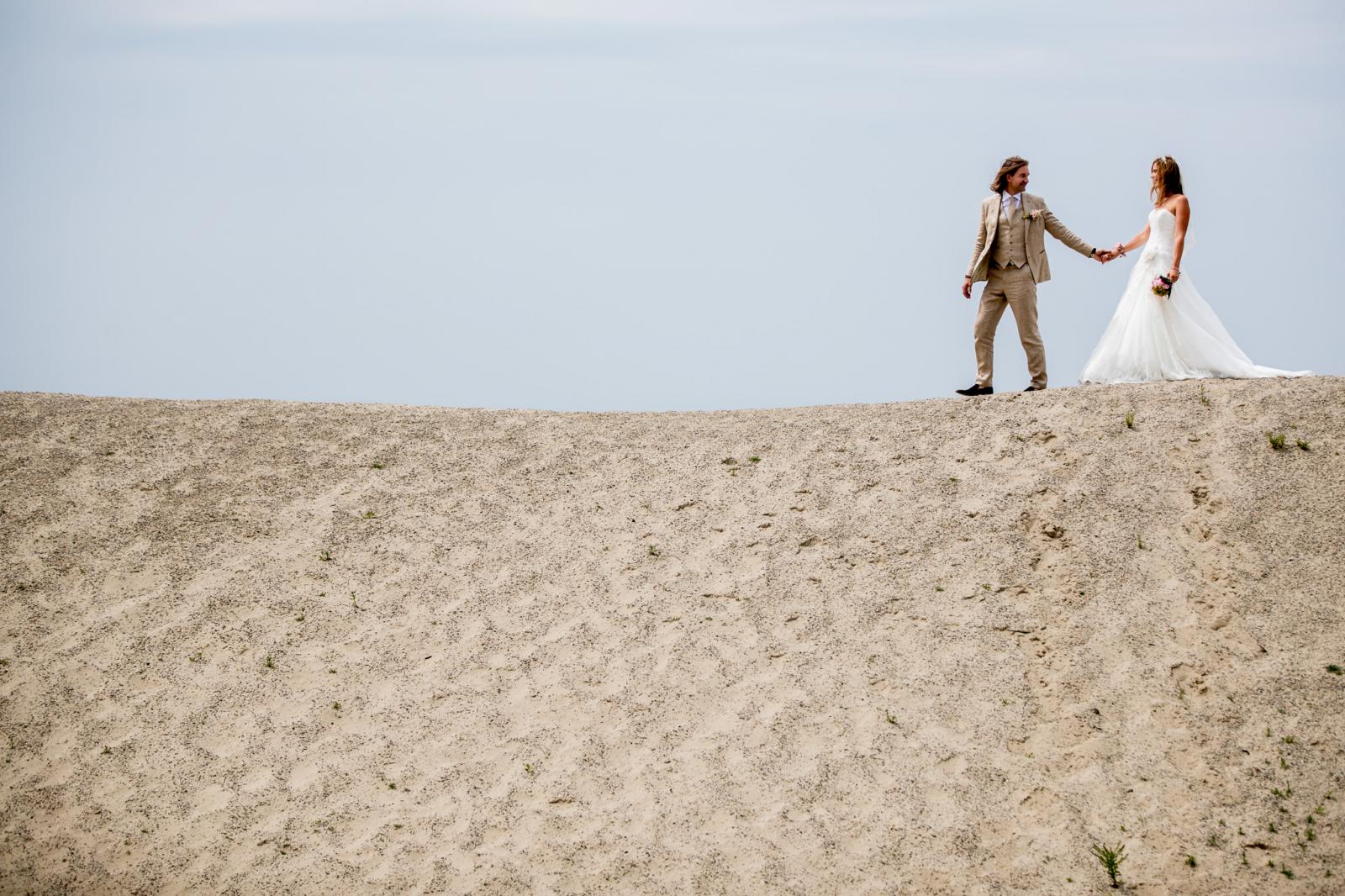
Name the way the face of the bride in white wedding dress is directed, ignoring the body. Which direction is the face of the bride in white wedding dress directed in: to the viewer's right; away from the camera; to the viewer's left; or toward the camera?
to the viewer's left

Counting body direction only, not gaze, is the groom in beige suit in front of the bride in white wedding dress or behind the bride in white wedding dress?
in front

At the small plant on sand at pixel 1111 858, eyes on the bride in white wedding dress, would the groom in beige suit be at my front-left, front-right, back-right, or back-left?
front-left

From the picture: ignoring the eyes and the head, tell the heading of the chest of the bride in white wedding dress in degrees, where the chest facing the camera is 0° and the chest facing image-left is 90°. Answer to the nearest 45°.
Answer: approximately 45°

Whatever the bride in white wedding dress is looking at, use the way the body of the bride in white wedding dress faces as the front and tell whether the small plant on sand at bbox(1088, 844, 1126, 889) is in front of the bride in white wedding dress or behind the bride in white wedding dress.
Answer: in front
